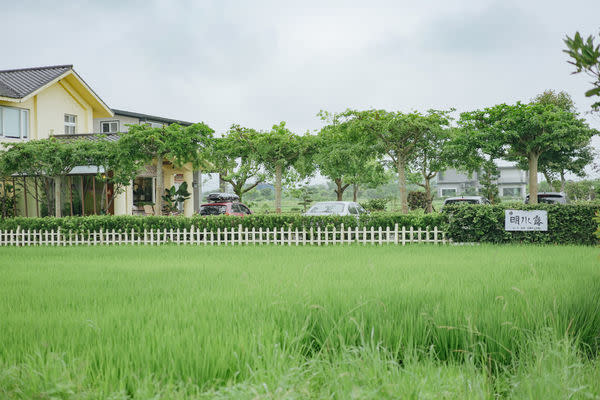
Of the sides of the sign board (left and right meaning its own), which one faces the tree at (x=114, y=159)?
right

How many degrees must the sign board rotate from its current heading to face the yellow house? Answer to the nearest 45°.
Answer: approximately 90° to its right

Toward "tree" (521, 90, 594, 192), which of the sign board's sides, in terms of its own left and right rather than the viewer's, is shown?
back

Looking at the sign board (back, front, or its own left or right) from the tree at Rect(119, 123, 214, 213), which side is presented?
right

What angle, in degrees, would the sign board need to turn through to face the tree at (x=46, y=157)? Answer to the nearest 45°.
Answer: approximately 90° to its right

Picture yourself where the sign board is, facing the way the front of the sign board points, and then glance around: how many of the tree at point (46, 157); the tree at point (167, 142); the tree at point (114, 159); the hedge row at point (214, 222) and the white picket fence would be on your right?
5

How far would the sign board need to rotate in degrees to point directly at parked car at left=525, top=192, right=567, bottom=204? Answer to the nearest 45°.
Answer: approximately 180°

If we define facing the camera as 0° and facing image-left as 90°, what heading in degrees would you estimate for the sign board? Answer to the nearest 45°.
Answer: approximately 0°

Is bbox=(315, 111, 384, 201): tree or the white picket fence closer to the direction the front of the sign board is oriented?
the white picket fence

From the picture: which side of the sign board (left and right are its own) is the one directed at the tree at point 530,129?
back
